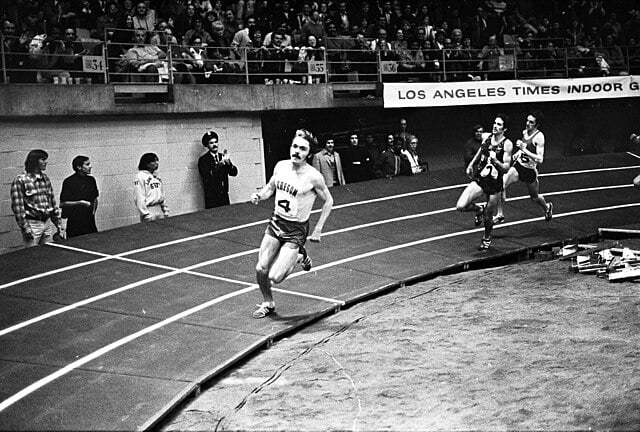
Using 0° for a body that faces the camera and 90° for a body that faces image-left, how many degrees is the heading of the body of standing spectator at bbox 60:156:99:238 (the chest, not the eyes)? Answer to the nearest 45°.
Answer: approximately 315°

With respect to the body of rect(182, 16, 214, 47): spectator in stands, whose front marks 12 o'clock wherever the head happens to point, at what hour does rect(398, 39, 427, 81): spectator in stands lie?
rect(398, 39, 427, 81): spectator in stands is roughly at 8 o'clock from rect(182, 16, 214, 47): spectator in stands.

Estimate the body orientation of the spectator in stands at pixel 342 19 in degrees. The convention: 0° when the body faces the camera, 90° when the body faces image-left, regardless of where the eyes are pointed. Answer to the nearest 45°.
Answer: approximately 0°

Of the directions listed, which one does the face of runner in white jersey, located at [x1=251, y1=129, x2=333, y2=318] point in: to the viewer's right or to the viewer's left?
to the viewer's left

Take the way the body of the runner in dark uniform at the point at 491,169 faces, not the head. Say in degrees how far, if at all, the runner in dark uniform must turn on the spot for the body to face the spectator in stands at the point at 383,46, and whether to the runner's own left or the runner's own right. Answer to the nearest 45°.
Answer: approximately 135° to the runner's own right

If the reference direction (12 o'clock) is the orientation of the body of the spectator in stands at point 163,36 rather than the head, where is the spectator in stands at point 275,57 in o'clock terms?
the spectator in stands at point 275,57 is roughly at 8 o'clock from the spectator in stands at point 163,36.

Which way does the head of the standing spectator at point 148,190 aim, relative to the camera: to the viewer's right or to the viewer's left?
to the viewer's right

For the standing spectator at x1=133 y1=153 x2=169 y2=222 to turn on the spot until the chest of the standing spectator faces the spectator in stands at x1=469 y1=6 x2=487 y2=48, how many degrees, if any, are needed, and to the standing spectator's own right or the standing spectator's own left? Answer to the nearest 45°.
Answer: approximately 90° to the standing spectator's own left
